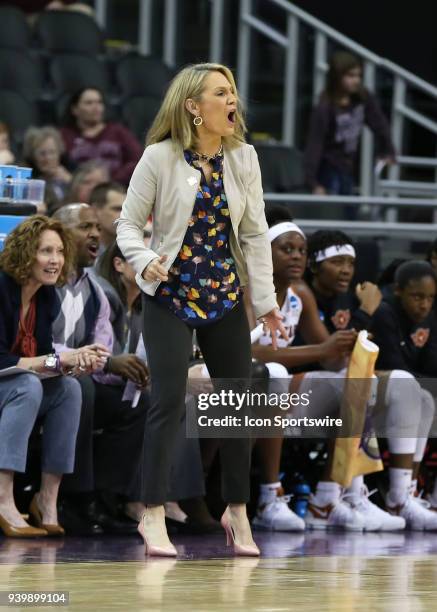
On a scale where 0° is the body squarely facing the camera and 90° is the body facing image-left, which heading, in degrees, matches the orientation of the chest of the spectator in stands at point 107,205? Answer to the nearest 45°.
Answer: approximately 315°

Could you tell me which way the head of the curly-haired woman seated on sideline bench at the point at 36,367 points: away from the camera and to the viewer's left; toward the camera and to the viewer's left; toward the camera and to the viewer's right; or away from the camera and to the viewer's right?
toward the camera and to the viewer's right

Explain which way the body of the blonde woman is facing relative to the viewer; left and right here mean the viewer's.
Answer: facing the viewer and to the right of the viewer

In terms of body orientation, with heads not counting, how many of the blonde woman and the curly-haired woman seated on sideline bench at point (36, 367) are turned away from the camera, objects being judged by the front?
0

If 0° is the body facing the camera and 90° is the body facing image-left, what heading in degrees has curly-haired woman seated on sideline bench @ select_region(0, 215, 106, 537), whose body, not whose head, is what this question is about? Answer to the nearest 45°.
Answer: approximately 315°

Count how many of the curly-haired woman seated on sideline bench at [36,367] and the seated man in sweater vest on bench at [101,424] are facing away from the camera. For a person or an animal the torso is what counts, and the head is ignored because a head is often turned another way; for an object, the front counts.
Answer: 0

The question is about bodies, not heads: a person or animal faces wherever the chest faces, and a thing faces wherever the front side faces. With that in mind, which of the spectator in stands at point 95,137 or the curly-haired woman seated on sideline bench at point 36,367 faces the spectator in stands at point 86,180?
the spectator in stands at point 95,137

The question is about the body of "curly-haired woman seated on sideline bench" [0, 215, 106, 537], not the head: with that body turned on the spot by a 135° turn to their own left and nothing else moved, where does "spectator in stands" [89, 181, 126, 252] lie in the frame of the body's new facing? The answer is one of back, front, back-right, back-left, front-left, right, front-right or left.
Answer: front

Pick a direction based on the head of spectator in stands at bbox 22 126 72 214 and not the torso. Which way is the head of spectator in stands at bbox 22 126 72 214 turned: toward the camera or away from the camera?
toward the camera

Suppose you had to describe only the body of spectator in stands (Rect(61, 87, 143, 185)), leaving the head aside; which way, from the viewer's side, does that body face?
toward the camera

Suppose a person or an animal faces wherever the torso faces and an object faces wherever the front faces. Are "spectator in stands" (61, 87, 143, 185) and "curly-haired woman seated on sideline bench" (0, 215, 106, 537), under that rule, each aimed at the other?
no

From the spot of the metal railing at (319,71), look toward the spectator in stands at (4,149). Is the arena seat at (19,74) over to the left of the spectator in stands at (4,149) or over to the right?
right

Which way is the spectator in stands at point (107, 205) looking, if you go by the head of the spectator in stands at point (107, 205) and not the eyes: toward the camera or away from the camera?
toward the camera

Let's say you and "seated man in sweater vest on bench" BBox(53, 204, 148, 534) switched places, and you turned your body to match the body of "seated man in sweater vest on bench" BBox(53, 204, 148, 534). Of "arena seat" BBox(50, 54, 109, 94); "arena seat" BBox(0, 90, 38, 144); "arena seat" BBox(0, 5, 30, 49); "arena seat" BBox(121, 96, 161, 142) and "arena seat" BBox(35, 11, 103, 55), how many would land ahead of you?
0

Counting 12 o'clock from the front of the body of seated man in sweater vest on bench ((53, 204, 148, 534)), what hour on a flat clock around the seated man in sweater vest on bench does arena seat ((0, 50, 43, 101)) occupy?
The arena seat is roughly at 7 o'clock from the seated man in sweater vest on bench.

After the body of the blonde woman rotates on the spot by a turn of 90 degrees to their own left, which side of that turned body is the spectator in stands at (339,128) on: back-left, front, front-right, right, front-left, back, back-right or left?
front-left

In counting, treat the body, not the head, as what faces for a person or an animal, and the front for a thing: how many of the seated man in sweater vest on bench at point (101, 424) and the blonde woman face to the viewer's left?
0

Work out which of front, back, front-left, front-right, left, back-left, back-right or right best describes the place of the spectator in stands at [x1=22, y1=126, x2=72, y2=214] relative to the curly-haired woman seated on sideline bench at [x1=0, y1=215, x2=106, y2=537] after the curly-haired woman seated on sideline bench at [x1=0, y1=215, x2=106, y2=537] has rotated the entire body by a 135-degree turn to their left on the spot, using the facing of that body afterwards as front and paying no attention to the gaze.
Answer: front
